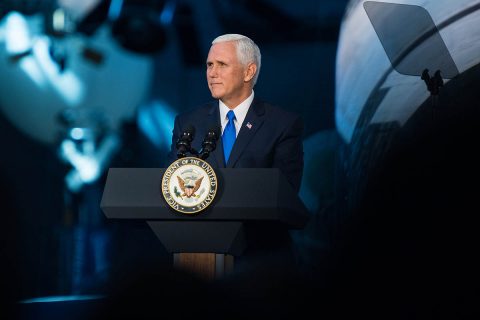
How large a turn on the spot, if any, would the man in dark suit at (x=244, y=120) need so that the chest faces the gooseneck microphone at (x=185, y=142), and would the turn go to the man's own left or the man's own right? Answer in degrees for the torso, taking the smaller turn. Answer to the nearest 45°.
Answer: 0° — they already face it

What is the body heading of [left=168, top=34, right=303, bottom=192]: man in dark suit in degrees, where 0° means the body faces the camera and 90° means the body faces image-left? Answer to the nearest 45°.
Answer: approximately 45°

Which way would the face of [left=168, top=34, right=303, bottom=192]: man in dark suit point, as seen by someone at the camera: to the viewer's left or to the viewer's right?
to the viewer's left
